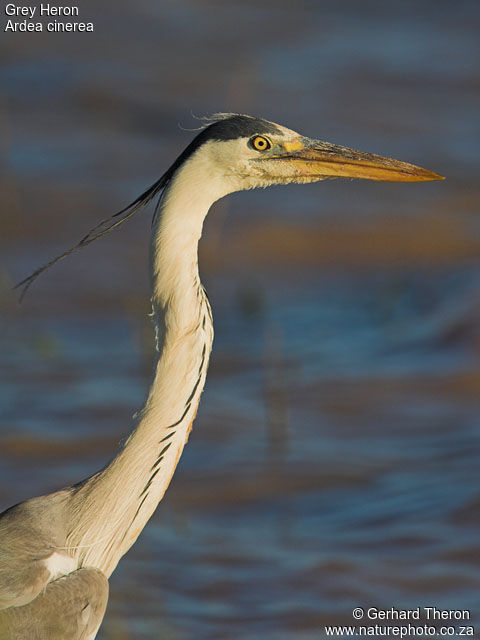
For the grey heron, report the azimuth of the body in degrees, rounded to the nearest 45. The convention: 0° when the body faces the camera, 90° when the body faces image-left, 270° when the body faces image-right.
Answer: approximately 270°
